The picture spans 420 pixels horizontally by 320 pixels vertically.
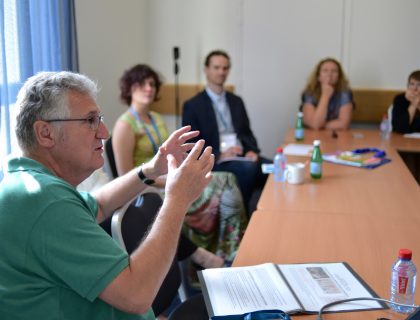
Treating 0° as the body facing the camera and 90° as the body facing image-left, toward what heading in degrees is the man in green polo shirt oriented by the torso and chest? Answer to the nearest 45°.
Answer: approximately 270°

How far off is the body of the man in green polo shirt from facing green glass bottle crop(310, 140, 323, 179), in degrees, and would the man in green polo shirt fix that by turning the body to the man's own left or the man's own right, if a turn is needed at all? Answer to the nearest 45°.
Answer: approximately 45° to the man's own left

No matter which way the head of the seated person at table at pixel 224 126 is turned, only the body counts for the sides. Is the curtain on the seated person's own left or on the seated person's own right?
on the seated person's own right

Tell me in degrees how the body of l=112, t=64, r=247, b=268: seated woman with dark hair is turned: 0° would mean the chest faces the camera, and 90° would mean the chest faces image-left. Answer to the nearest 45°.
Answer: approximately 315°

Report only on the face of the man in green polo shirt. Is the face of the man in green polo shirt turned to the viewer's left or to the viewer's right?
to the viewer's right

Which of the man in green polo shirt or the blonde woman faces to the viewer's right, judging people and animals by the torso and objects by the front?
the man in green polo shirt

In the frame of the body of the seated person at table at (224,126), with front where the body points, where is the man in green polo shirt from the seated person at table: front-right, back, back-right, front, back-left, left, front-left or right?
front-right

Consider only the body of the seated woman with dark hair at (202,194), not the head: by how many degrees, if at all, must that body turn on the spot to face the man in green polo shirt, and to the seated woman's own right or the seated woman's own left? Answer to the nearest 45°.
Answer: approximately 45° to the seated woman's own right
